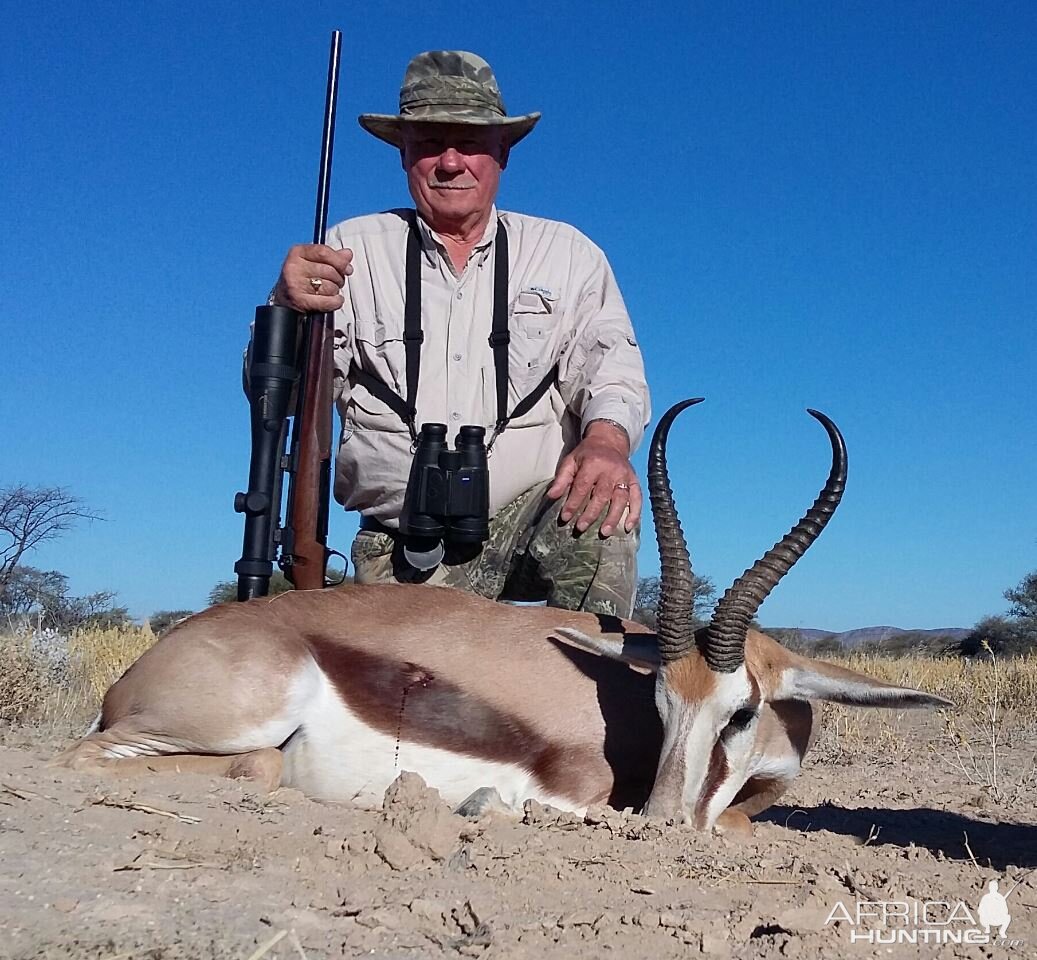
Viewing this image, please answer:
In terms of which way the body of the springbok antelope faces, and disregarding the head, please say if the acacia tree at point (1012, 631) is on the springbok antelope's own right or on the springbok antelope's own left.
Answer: on the springbok antelope's own left

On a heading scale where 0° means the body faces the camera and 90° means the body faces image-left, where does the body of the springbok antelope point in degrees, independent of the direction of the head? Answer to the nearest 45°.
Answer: approximately 270°
